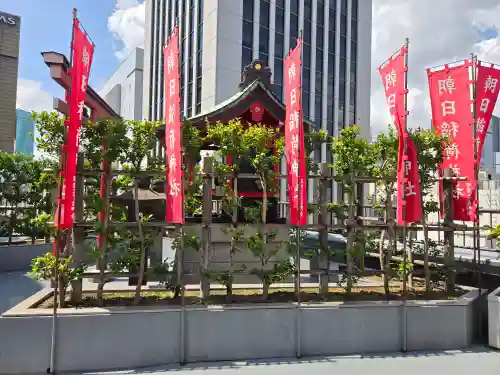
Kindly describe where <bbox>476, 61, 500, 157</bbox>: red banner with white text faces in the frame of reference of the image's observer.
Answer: facing the viewer

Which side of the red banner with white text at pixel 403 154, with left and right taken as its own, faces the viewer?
front

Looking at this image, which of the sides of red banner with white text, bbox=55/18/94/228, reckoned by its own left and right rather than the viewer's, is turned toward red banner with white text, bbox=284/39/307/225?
left

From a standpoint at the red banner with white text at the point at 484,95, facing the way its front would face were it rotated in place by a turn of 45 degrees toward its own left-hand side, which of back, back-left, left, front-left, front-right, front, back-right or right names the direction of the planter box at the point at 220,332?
right

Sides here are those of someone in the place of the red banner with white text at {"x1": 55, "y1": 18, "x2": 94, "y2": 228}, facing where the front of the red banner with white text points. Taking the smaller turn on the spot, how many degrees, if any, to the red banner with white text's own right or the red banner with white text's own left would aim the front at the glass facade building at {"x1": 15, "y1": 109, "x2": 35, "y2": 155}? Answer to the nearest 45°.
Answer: approximately 180°

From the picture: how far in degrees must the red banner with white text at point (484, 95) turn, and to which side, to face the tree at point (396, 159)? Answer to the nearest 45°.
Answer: approximately 45° to its right

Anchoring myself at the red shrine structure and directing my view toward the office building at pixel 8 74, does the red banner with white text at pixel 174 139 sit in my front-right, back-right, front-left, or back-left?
back-left

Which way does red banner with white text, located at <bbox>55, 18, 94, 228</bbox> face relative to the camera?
toward the camera

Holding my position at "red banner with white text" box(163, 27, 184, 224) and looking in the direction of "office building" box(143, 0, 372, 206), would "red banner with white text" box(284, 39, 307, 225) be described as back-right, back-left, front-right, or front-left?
front-right

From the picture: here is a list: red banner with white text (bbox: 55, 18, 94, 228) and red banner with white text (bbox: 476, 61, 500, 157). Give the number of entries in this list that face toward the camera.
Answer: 2

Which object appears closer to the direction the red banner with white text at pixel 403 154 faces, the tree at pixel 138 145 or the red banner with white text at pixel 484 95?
the tree

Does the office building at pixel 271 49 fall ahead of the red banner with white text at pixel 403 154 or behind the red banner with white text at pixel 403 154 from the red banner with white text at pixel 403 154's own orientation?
behind

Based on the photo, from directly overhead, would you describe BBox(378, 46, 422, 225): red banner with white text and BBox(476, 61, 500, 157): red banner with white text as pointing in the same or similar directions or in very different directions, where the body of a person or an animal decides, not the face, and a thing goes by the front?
same or similar directions

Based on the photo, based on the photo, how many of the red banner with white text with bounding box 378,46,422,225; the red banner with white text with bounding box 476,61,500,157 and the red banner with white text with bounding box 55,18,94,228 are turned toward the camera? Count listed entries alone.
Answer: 3

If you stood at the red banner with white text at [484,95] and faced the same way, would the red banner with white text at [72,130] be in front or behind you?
in front
